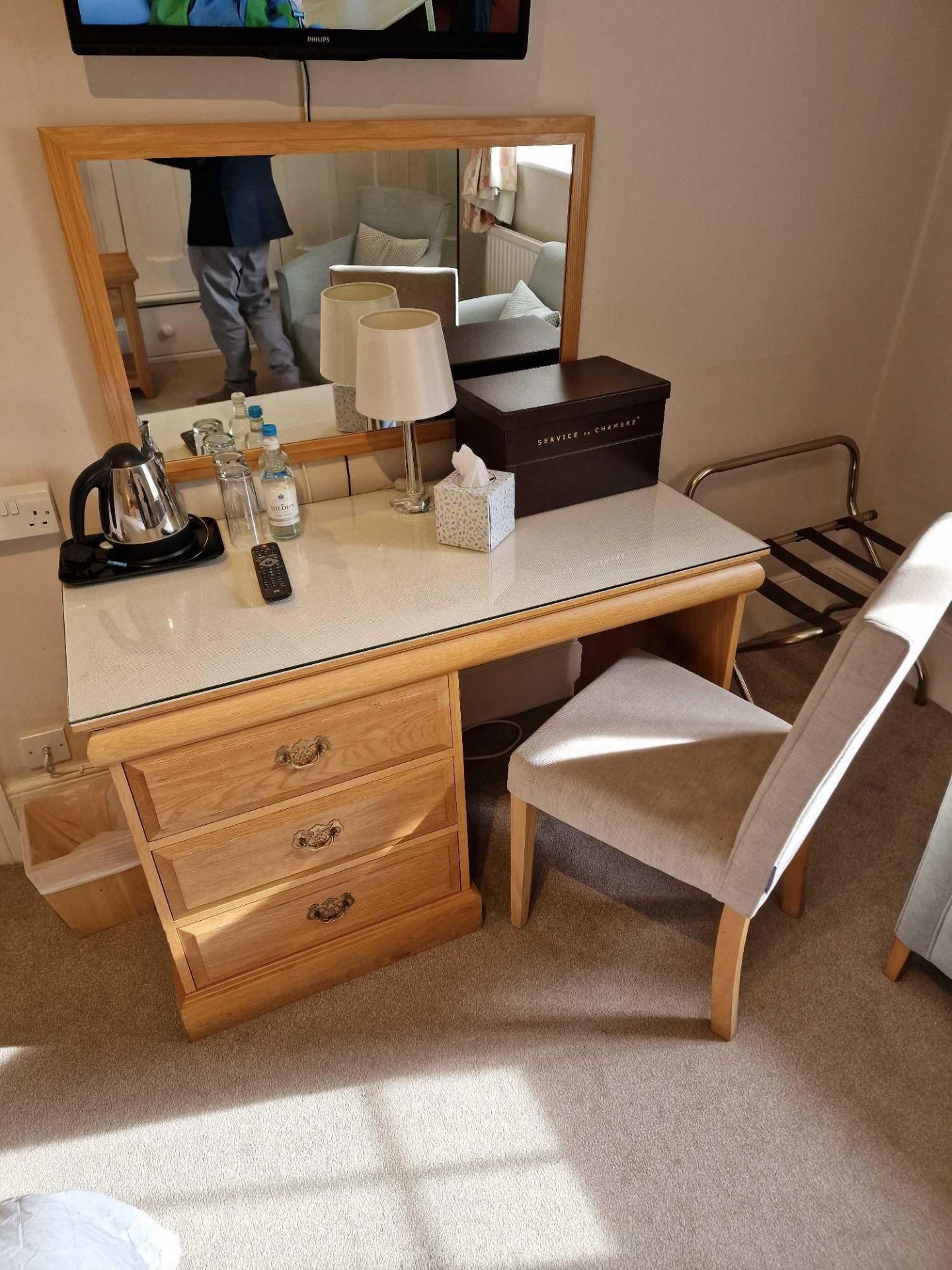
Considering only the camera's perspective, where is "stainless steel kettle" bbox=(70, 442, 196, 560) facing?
facing to the right of the viewer

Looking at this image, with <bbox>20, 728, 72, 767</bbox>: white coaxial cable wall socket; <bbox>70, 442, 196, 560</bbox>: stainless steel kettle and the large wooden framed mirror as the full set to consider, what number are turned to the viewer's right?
1

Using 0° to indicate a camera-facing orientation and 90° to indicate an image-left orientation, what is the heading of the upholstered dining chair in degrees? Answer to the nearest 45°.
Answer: approximately 135°

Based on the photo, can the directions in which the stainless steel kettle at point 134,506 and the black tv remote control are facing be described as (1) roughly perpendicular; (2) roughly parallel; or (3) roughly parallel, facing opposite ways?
roughly perpendicular

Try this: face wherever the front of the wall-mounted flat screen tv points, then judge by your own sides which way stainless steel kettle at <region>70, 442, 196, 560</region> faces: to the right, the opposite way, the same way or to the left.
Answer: to the left

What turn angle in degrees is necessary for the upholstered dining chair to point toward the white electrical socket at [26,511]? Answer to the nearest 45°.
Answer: approximately 45° to its left

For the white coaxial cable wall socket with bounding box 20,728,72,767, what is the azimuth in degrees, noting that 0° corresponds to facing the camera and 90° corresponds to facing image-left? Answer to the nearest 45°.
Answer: approximately 0°
